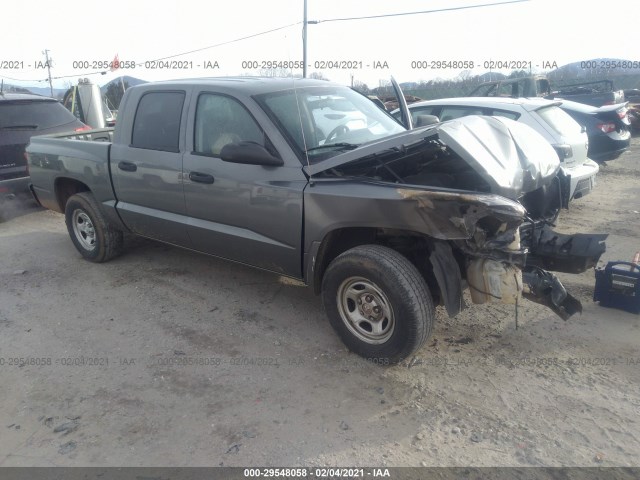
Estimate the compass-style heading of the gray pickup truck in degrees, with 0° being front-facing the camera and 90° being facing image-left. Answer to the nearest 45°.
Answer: approximately 315°

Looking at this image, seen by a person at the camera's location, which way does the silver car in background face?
facing away from the viewer and to the left of the viewer

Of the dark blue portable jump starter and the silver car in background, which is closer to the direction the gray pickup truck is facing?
the dark blue portable jump starter

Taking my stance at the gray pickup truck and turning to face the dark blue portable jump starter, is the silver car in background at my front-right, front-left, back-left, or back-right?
front-left

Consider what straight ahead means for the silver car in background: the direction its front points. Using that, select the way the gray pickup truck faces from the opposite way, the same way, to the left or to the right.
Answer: the opposite way

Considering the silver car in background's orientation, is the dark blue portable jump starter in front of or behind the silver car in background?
behind

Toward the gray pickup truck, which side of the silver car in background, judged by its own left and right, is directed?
left

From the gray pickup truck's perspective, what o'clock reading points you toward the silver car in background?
The silver car in background is roughly at 9 o'clock from the gray pickup truck.

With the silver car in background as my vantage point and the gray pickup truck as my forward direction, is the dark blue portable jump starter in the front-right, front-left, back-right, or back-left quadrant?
front-left

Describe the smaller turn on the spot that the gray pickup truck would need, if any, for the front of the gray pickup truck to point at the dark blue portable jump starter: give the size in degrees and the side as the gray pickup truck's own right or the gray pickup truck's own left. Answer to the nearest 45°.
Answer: approximately 45° to the gray pickup truck's own left
